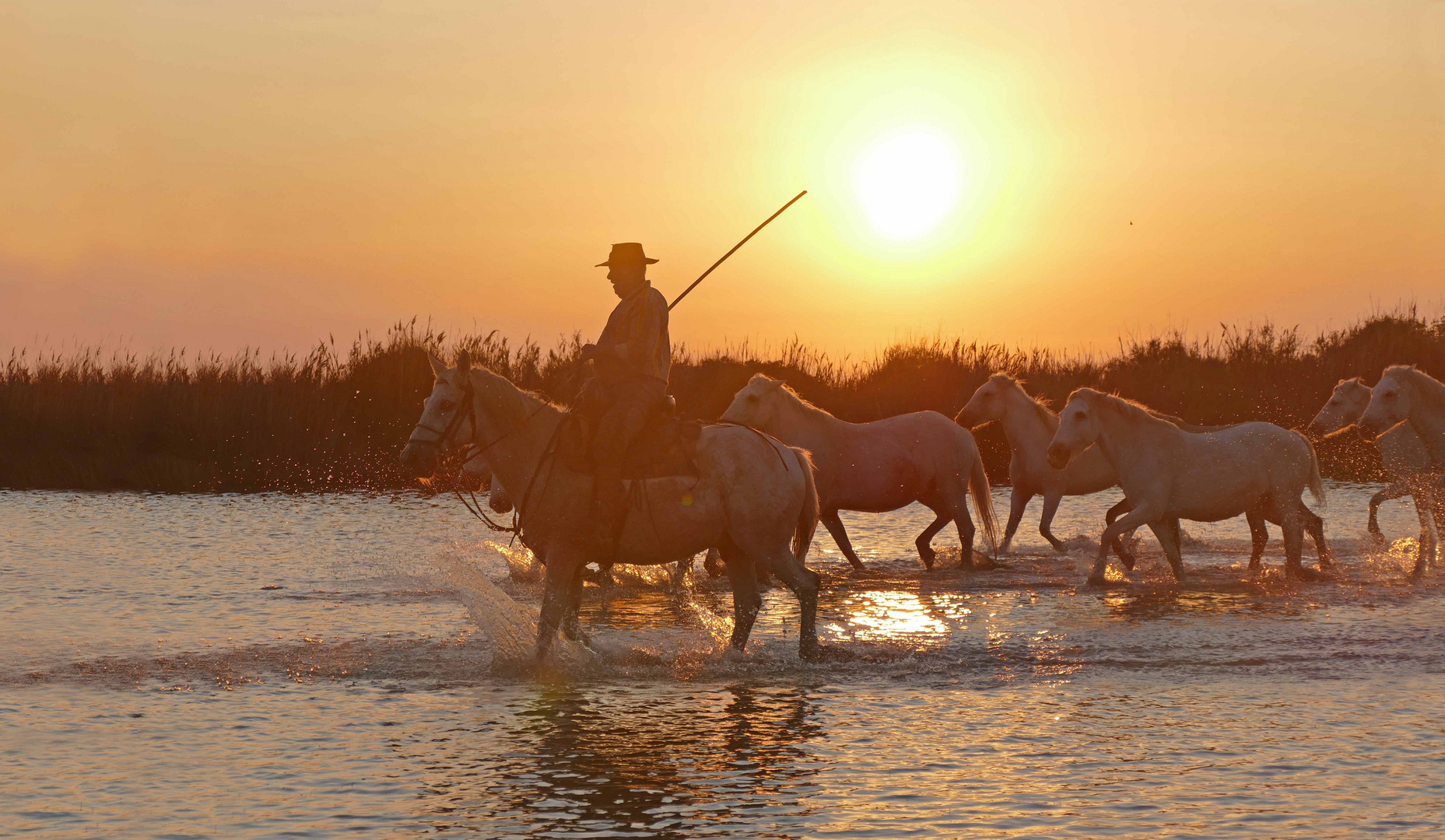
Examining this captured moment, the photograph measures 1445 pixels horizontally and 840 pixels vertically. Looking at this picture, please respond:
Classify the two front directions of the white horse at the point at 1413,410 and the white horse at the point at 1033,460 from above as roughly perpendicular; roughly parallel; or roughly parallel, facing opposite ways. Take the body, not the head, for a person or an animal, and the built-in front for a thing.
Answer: roughly parallel

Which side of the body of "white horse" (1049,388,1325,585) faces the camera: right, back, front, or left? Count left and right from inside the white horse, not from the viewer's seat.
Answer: left

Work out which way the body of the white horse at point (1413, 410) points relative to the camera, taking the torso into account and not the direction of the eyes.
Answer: to the viewer's left

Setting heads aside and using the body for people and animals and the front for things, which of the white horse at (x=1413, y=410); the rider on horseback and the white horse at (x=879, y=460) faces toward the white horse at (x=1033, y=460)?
the white horse at (x=1413, y=410)

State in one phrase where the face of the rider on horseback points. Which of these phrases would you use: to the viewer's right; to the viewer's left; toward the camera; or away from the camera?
to the viewer's left

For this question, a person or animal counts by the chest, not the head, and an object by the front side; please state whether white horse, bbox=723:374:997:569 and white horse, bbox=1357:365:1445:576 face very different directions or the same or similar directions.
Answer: same or similar directions

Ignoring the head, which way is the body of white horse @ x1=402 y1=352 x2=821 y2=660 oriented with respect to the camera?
to the viewer's left

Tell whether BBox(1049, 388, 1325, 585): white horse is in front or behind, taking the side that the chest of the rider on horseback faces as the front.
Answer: behind

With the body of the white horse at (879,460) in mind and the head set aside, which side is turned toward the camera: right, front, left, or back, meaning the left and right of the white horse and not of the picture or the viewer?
left

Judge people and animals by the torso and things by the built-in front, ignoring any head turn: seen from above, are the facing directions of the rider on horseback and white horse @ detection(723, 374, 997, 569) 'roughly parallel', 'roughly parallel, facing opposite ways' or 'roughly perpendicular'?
roughly parallel

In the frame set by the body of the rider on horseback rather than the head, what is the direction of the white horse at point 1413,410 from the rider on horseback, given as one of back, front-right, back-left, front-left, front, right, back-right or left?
back-right

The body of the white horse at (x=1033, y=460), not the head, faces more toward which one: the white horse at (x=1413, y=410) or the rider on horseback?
the rider on horseback

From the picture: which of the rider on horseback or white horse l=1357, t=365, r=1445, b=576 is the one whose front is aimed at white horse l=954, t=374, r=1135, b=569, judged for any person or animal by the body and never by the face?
white horse l=1357, t=365, r=1445, b=576

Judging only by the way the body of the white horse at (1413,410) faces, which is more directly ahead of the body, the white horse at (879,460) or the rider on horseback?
the white horse

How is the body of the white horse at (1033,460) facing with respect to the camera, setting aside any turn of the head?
to the viewer's left

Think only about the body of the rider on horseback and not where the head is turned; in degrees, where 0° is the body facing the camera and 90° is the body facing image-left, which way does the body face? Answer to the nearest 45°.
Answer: approximately 90°
